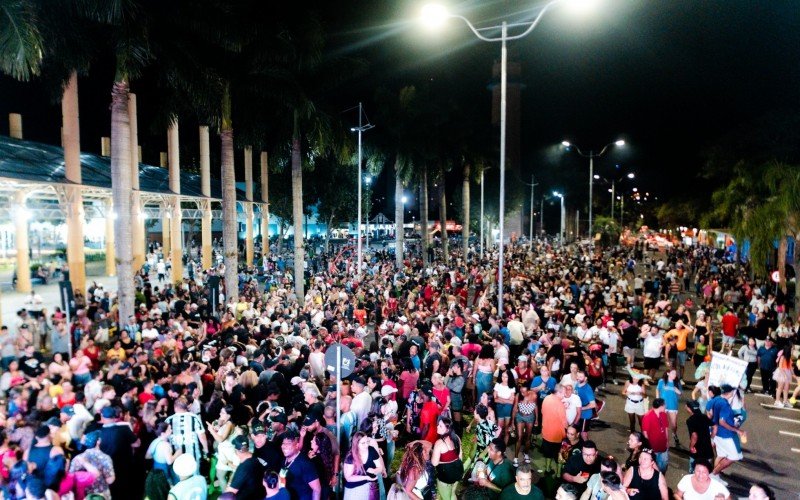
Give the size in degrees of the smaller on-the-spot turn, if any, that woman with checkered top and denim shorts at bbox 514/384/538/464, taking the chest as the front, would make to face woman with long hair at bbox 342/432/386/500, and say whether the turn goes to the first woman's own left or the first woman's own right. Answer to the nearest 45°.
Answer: approximately 45° to the first woman's own right

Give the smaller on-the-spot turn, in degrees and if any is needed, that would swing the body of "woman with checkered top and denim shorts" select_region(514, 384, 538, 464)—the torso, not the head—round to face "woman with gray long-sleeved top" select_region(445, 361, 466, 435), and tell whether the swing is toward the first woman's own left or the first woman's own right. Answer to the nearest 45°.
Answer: approximately 90° to the first woman's own right

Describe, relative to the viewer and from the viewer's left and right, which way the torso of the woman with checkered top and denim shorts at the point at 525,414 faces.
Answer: facing the viewer

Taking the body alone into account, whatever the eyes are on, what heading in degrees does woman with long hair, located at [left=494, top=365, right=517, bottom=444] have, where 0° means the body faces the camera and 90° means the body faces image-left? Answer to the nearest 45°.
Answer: approximately 0°

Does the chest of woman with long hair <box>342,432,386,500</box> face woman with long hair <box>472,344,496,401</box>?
no

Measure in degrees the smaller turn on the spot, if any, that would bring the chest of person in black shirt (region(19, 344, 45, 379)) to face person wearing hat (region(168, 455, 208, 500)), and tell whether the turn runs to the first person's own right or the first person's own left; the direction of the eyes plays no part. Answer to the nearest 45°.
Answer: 0° — they already face them

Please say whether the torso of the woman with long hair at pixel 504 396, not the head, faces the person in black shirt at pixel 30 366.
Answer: no

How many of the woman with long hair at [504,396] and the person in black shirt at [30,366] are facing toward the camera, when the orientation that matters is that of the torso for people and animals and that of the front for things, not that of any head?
2

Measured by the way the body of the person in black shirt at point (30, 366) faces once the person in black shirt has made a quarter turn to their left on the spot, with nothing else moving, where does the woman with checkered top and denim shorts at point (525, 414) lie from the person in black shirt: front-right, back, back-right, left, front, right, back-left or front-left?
front-right

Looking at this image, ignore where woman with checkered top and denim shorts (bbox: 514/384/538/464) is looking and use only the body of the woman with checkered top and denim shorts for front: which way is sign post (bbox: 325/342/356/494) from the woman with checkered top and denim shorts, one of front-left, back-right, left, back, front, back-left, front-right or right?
front-right

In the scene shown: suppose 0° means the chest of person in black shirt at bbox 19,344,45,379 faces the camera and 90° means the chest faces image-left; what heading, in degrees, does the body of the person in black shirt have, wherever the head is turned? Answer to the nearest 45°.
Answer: approximately 0°

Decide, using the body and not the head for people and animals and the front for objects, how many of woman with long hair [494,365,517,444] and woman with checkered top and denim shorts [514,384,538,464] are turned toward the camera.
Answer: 2

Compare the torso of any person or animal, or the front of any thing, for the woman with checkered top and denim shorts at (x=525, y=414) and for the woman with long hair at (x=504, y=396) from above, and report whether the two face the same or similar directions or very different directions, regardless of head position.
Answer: same or similar directions

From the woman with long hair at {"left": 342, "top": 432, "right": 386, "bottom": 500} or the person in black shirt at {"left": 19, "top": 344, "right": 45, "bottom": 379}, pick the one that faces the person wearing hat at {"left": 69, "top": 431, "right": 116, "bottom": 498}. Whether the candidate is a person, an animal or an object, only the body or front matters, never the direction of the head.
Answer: the person in black shirt

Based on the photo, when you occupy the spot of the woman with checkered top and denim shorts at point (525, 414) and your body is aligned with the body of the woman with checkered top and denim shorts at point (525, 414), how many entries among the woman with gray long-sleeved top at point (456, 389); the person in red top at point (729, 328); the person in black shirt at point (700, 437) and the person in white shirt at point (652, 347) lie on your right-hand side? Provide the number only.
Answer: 1

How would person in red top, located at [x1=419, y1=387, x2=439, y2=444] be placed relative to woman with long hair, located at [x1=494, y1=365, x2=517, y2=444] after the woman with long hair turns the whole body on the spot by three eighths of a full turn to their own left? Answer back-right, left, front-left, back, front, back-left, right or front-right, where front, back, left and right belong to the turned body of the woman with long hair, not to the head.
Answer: back

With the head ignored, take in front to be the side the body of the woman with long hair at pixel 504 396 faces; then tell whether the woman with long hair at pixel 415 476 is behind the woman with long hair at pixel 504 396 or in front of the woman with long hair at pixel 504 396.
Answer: in front
